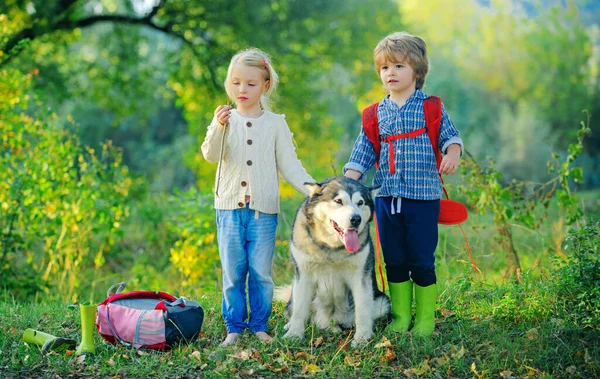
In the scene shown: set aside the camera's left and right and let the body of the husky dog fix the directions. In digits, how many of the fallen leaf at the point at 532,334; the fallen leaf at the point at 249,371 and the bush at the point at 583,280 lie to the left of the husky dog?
2

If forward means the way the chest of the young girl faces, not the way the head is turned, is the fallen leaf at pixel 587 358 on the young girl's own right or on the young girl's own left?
on the young girl's own left

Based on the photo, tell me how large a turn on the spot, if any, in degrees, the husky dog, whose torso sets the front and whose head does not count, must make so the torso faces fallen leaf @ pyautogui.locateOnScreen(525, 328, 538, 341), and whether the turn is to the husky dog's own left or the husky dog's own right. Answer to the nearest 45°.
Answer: approximately 90° to the husky dog's own left

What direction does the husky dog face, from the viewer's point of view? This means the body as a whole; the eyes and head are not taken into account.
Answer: toward the camera

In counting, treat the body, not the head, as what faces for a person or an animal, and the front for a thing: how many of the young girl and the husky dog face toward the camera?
2

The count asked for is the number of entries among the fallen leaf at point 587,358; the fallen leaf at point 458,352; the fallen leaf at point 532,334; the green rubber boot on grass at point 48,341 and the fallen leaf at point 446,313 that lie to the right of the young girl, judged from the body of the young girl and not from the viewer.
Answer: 1

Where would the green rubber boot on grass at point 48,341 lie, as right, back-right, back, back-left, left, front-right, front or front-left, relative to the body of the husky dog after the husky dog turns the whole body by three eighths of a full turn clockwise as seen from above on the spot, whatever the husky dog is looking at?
front-left

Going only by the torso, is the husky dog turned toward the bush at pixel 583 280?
no

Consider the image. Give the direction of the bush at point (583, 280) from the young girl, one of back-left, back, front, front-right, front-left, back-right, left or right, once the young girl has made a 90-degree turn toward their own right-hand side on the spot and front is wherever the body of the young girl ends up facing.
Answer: back

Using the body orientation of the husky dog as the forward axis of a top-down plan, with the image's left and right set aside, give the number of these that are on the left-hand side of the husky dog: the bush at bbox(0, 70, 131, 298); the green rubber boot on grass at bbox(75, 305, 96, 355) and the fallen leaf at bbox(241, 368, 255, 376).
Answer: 0

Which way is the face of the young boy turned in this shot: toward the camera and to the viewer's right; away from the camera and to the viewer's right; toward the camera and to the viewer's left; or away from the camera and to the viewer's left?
toward the camera and to the viewer's left

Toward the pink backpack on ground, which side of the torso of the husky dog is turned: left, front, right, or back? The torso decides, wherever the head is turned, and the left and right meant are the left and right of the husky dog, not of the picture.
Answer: right

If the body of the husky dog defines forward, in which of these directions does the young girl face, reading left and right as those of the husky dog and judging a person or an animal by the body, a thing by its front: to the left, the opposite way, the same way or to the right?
the same way

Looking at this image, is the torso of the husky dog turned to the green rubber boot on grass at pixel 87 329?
no
